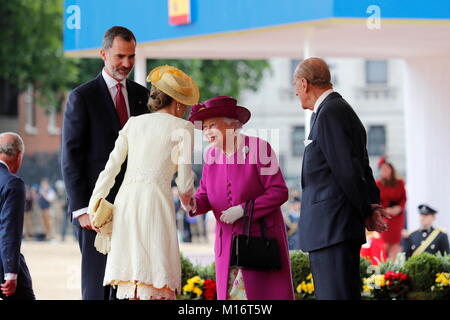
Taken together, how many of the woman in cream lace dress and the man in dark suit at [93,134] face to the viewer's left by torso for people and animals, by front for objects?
0

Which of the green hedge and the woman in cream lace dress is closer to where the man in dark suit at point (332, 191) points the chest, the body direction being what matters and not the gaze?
the woman in cream lace dress

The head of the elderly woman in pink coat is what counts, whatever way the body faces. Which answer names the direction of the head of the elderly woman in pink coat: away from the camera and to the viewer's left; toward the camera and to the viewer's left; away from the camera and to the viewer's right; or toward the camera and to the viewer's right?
toward the camera and to the viewer's left

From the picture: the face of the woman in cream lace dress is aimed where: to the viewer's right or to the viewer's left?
to the viewer's right

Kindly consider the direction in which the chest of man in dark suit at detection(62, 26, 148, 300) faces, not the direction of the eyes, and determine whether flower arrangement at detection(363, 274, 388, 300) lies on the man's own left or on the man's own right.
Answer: on the man's own left

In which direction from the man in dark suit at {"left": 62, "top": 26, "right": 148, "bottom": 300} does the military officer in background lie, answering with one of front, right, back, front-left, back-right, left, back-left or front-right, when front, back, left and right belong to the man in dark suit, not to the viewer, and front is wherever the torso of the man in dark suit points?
left

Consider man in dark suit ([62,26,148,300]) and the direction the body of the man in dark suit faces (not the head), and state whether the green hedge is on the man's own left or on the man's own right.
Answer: on the man's own left

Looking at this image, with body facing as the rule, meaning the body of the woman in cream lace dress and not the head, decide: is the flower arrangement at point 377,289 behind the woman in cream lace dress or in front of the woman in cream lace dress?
in front

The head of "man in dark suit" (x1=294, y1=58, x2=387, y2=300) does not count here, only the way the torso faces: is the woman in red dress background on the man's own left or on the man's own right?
on the man's own right

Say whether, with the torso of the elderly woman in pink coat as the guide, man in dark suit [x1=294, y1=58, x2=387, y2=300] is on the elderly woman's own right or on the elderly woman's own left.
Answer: on the elderly woman's own left

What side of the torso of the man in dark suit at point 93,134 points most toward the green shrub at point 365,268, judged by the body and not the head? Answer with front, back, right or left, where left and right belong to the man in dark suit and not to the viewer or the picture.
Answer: left

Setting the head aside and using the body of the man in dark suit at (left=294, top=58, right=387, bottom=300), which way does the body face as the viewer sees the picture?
to the viewer's left

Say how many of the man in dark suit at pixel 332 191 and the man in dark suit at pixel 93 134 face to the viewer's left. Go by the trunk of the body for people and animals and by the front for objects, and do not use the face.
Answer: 1

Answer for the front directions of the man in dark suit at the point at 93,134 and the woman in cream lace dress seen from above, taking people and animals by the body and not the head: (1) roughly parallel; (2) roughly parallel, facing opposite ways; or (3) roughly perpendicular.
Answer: roughly perpendicular

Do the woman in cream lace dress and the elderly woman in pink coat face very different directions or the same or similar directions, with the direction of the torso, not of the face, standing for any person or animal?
very different directions
